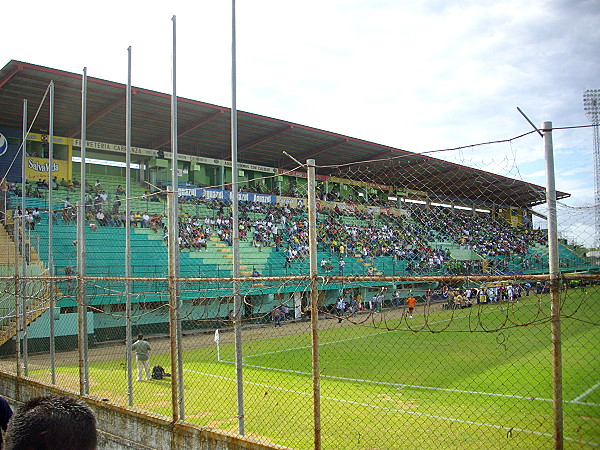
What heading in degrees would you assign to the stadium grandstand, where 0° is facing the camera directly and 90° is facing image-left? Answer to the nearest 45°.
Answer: approximately 315°
